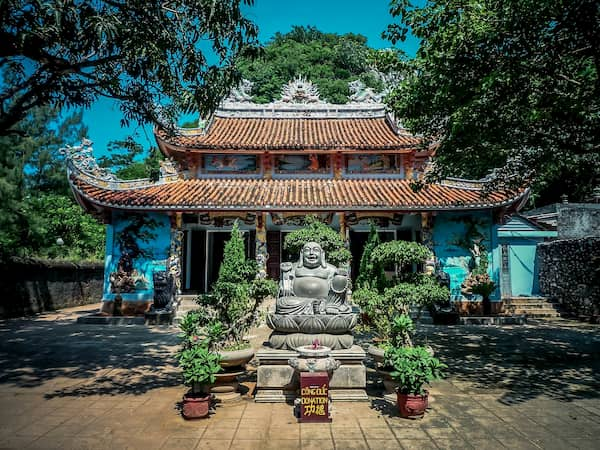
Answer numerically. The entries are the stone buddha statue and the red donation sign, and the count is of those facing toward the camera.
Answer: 2

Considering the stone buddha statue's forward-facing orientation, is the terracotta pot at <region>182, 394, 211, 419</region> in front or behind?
in front

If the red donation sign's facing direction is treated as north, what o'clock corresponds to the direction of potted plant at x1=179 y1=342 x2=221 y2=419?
The potted plant is roughly at 3 o'clock from the red donation sign.

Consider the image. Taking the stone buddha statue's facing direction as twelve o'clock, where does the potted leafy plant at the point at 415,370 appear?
The potted leafy plant is roughly at 11 o'clock from the stone buddha statue.

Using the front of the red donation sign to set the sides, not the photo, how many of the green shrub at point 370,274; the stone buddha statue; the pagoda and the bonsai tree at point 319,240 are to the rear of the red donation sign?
4

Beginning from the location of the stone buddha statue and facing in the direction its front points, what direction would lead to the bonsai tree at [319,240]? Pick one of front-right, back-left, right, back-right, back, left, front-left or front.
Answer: back

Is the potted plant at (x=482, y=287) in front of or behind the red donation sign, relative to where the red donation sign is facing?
behind

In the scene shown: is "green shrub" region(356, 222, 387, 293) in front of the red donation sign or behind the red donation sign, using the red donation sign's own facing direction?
behind

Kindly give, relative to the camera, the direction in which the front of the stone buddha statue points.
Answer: facing the viewer

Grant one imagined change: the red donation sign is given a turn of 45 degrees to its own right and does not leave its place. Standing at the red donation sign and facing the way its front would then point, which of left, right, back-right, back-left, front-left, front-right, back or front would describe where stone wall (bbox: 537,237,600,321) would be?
back

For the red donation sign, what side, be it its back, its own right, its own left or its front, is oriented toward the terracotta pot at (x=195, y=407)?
right

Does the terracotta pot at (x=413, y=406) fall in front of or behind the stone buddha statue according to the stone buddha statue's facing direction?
in front

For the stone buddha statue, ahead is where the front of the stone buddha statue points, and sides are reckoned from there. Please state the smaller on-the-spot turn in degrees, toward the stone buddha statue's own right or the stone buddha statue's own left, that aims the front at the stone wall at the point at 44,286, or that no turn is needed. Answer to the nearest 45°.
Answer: approximately 135° to the stone buddha statue's own right

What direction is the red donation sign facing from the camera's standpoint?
toward the camera

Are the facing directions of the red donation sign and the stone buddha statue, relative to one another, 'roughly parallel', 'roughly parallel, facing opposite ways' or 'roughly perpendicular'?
roughly parallel

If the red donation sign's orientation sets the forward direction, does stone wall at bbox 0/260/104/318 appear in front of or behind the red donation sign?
behind
